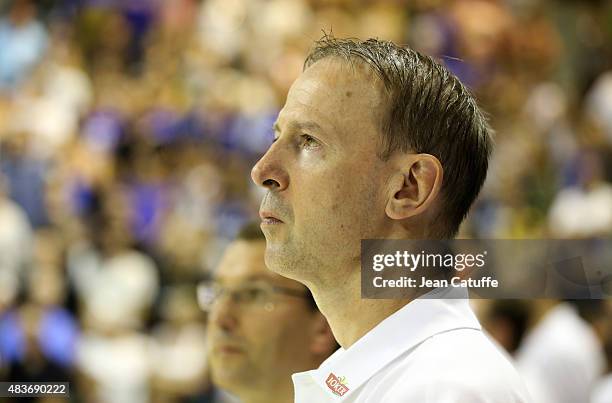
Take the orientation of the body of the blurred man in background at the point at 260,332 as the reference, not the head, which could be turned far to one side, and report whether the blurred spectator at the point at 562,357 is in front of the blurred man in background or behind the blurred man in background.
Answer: behind

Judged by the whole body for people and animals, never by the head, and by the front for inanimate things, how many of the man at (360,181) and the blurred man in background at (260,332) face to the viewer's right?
0

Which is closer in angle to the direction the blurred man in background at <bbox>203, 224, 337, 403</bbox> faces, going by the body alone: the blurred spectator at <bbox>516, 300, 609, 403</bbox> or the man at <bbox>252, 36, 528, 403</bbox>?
the man

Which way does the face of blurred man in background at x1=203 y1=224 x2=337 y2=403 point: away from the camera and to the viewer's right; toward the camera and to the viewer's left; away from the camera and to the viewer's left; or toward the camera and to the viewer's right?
toward the camera and to the viewer's left

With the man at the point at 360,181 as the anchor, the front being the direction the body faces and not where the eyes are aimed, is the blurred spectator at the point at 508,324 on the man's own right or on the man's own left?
on the man's own right

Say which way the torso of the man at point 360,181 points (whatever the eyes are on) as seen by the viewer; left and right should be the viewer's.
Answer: facing to the left of the viewer

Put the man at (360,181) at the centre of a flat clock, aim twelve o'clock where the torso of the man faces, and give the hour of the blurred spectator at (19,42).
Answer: The blurred spectator is roughly at 2 o'clock from the man.

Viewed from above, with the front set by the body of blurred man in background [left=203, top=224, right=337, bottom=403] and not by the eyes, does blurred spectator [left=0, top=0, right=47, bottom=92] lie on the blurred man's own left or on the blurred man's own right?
on the blurred man's own right

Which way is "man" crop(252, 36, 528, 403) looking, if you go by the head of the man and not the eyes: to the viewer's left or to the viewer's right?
to the viewer's left

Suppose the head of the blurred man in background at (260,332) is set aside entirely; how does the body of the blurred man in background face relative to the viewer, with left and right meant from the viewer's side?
facing the viewer and to the left of the viewer
